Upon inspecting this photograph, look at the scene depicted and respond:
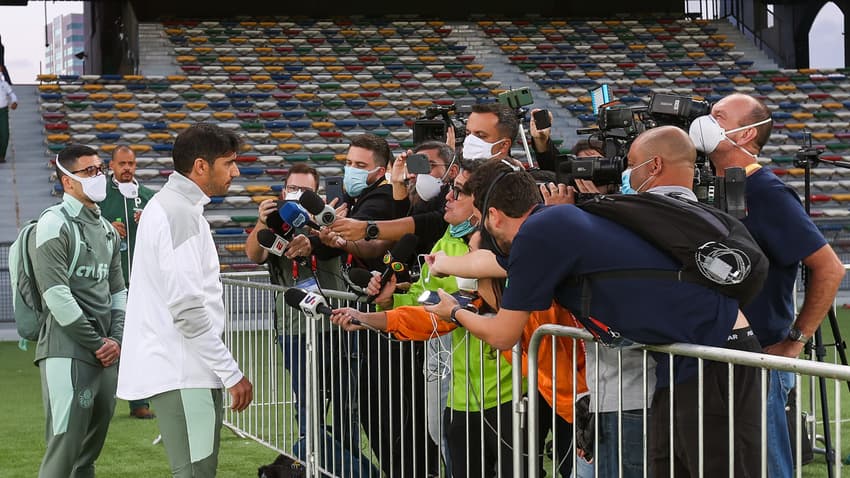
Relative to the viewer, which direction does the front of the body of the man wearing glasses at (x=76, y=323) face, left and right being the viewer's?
facing the viewer and to the right of the viewer

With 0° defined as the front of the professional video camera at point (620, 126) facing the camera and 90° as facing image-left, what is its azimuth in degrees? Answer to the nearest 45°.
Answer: approximately 90°

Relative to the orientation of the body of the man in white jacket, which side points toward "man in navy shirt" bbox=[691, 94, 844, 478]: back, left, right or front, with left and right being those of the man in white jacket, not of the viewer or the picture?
front

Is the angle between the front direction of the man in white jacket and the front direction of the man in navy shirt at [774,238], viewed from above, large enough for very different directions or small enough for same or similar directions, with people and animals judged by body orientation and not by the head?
very different directions

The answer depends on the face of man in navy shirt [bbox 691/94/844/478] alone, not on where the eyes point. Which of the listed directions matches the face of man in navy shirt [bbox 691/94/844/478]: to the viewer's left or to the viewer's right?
to the viewer's left

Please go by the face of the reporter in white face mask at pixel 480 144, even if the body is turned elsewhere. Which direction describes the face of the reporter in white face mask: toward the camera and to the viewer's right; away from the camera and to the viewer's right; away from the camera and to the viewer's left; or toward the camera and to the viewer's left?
toward the camera and to the viewer's left

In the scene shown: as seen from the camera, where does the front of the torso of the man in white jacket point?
to the viewer's right

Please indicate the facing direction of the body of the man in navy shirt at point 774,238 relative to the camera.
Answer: to the viewer's left

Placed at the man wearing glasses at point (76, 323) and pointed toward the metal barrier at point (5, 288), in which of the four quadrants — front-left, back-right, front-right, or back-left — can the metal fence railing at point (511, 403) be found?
back-right
